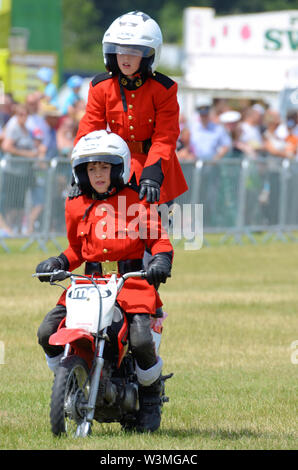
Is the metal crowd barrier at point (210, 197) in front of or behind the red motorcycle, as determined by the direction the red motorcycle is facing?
behind

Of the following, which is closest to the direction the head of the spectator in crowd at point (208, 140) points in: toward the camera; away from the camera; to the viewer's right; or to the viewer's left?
toward the camera

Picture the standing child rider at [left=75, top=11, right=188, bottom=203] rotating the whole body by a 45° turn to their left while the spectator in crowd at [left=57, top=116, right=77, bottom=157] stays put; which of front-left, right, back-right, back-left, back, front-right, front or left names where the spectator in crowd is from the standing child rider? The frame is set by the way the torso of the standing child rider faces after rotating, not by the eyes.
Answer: back-left

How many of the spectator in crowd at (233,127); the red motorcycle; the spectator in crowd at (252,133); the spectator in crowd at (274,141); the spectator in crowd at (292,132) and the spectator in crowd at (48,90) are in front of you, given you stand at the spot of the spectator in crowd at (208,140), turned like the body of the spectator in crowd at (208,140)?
1

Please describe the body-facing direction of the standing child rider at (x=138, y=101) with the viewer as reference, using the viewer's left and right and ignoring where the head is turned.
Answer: facing the viewer

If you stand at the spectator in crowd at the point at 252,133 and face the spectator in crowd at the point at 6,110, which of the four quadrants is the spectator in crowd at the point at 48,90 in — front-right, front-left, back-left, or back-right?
front-right

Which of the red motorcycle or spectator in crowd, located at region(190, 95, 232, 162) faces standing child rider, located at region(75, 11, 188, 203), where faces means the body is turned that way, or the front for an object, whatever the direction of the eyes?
the spectator in crowd

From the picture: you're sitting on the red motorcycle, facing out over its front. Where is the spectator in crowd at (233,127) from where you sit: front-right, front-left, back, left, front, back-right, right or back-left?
back-right

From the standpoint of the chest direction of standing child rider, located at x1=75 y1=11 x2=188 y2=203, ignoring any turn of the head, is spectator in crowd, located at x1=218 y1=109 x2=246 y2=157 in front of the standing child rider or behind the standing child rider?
behind

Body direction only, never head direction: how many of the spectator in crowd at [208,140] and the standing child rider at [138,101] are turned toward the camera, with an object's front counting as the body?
2

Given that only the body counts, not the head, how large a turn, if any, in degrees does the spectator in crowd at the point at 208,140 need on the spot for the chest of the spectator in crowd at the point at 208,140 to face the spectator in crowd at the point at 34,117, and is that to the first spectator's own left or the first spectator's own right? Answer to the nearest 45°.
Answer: approximately 45° to the first spectator's own right

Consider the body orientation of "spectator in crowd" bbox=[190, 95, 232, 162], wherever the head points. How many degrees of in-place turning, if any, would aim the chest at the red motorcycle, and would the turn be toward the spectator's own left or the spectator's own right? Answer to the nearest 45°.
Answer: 0° — they already face it

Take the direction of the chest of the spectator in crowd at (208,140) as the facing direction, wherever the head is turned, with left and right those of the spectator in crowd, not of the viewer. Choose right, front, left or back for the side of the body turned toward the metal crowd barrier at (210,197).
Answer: front

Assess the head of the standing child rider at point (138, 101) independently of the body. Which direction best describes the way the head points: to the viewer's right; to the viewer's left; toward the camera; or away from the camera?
toward the camera

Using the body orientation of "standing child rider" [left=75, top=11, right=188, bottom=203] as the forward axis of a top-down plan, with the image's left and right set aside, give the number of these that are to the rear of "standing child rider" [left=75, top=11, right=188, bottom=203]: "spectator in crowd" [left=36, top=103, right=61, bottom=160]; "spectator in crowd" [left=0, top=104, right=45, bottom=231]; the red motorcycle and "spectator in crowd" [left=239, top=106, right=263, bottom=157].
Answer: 3

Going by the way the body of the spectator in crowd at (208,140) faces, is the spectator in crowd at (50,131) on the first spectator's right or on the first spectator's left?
on the first spectator's right

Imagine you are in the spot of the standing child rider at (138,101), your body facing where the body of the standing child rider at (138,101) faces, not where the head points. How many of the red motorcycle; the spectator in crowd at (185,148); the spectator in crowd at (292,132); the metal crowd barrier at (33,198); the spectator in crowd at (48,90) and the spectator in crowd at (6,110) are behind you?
5

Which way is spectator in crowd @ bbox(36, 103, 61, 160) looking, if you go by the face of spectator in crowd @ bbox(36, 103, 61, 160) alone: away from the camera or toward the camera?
toward the camera

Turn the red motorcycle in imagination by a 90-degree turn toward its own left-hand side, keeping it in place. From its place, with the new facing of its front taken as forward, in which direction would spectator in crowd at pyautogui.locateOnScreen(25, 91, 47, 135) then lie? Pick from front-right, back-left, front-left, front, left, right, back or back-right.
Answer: back-left

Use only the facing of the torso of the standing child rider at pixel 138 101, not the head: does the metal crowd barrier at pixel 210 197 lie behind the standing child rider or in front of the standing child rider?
behind

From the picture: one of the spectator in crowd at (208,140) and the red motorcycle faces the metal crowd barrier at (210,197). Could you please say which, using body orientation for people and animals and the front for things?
the spectator in crowd

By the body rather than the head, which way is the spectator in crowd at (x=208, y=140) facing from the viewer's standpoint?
toward the camera
